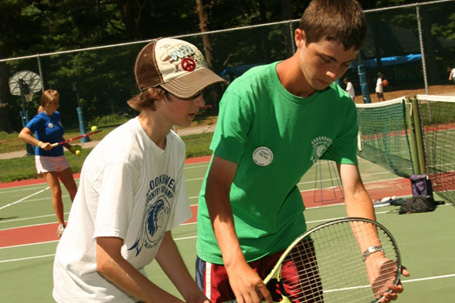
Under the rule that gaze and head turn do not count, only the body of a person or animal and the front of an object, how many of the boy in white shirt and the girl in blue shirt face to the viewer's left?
0

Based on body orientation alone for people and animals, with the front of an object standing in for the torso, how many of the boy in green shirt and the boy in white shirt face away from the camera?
0

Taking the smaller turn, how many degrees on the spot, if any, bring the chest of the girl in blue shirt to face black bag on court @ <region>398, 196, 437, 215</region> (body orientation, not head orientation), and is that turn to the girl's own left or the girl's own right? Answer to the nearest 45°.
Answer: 0° — they already face it

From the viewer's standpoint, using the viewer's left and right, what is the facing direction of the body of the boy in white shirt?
facing the viewer and to the right of the viewer

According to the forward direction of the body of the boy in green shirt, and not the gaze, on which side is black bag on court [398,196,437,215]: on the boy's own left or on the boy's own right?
on the boy's own left

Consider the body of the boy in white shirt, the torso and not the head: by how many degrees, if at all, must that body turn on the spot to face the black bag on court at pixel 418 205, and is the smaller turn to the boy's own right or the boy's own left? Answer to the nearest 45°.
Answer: approximately 90° to the boy's own left

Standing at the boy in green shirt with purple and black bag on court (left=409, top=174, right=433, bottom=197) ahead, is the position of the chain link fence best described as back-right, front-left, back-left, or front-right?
front-left

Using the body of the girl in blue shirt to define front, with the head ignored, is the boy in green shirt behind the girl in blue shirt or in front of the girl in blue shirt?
in front

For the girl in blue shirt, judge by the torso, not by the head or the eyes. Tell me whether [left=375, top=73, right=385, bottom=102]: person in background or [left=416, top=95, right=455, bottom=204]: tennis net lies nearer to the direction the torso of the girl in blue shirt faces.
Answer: the tennis net

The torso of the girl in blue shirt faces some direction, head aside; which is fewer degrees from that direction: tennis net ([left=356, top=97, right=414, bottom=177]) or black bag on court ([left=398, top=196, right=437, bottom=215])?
the black bag on court

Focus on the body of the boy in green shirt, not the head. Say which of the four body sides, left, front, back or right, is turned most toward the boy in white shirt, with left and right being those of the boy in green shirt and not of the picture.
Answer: right

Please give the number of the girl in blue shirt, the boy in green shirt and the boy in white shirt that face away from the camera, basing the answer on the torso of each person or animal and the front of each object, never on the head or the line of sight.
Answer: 0

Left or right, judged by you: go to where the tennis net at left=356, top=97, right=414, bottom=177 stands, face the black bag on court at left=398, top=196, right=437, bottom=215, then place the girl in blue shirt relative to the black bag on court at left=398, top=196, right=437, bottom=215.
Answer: right

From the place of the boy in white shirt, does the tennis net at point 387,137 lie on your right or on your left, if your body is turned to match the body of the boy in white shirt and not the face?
on your left

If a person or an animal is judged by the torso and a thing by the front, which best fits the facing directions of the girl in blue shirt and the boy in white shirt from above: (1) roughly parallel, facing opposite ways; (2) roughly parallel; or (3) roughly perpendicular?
roughly parallel
